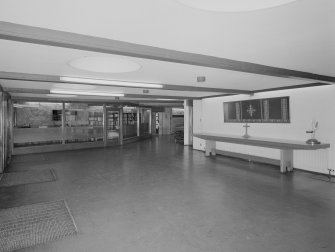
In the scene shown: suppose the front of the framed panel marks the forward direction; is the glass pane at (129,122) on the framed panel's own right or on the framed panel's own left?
on the framed panel's own right

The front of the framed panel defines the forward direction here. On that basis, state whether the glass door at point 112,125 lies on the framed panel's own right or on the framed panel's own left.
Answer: on the framed panel's own right

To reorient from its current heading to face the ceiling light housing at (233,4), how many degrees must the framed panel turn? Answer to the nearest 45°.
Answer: approximately 45° to its left

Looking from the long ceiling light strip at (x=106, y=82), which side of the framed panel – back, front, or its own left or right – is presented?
front

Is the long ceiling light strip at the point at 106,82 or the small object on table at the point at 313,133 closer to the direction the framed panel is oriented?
the long ceiling light strip

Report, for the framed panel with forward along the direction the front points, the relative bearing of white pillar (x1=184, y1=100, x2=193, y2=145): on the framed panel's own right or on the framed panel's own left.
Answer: on the framed panel's own right

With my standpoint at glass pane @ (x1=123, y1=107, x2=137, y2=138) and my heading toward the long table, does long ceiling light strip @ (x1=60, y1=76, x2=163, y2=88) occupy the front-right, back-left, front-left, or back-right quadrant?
front-right

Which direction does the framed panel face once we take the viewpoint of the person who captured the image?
facing the viewer and to the left of the viewer

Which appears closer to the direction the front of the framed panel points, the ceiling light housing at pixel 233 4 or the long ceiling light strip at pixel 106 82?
the long ceiling light strip

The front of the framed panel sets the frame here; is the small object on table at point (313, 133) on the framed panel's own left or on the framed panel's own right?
on the framed panel's own left
